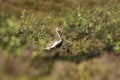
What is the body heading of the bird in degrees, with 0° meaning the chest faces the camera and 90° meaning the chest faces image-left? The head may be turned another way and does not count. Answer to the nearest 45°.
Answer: approximately 270°
